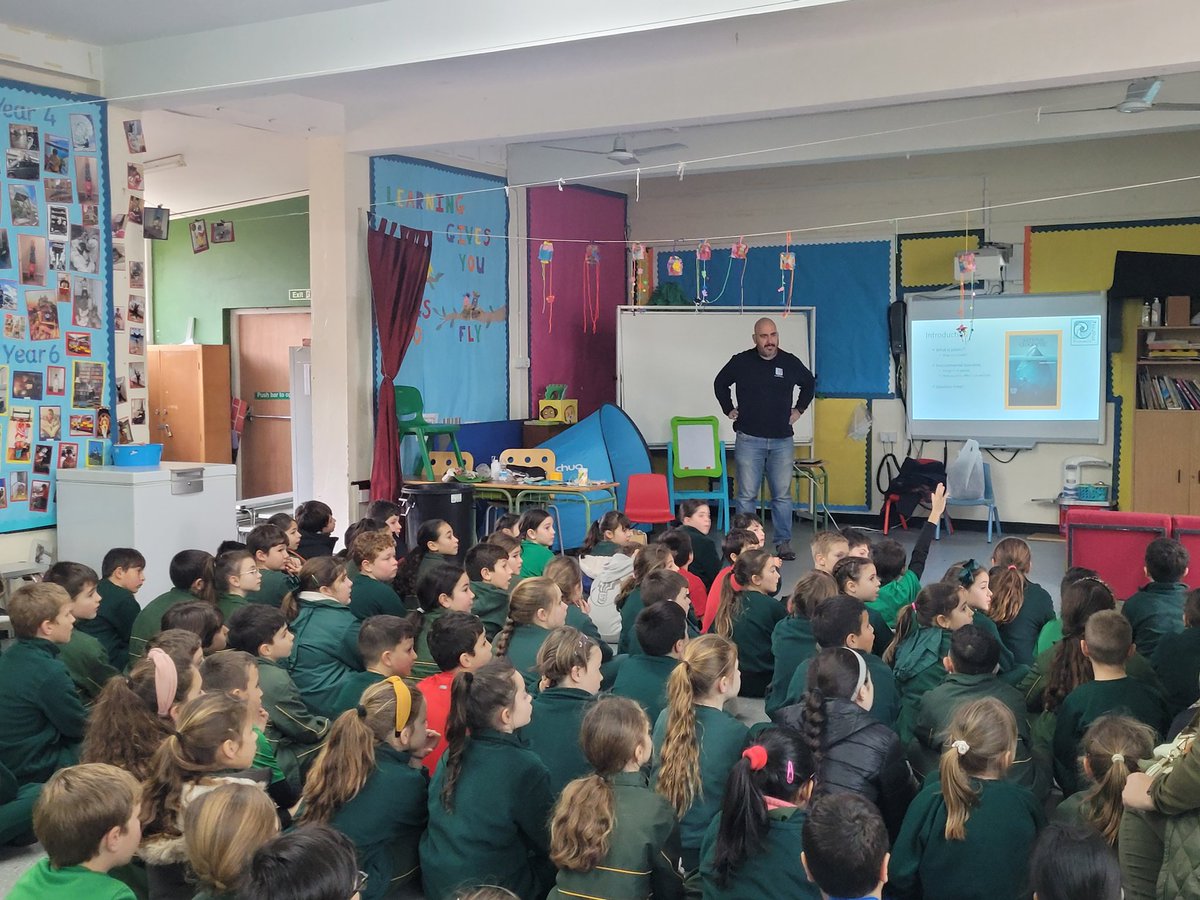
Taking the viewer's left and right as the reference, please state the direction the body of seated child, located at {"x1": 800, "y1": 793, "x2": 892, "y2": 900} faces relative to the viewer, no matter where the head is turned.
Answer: facing away from the viewer

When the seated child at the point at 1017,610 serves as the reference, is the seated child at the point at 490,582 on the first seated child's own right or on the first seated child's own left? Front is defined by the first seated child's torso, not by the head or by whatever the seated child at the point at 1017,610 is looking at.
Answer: on the first seated child's own left

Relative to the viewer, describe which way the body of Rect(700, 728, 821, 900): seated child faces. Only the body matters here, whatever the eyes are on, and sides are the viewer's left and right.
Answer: facing away from the viewer and to the right of the viewer

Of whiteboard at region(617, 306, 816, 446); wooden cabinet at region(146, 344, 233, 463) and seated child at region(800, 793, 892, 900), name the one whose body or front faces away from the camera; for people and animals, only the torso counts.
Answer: the seated child

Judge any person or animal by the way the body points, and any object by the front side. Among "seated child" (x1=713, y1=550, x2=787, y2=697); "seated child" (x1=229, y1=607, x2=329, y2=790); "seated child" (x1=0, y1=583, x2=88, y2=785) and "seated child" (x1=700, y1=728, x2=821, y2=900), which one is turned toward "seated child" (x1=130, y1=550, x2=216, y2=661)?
"seated child" (x1=0, y1=583, x2=88, y2=785)

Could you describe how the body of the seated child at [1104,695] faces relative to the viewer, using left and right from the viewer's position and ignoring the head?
facing away from the viewer

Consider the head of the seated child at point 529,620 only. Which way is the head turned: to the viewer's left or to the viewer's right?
to the viewer's right

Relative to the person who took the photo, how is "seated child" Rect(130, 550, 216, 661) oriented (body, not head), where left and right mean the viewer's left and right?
facing to the right of the viewer

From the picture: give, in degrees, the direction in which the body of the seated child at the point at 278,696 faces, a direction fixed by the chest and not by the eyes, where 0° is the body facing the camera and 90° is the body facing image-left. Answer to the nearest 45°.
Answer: approximately 270°

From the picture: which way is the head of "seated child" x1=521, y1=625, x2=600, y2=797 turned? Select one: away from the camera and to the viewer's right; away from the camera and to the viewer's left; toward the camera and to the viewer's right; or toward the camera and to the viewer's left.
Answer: away from the camera and to the viewer's right
